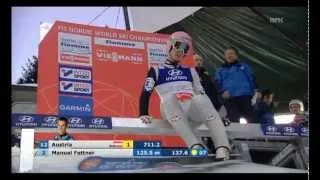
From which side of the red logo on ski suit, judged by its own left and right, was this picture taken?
front

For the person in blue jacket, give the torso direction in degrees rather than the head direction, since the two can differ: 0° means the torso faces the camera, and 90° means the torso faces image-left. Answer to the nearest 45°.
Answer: approximately 45°

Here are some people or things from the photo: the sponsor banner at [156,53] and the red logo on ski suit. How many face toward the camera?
2

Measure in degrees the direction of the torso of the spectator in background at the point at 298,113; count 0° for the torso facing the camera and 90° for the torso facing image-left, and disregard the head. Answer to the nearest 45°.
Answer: approximately 45°

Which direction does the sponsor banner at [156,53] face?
toward the camera
